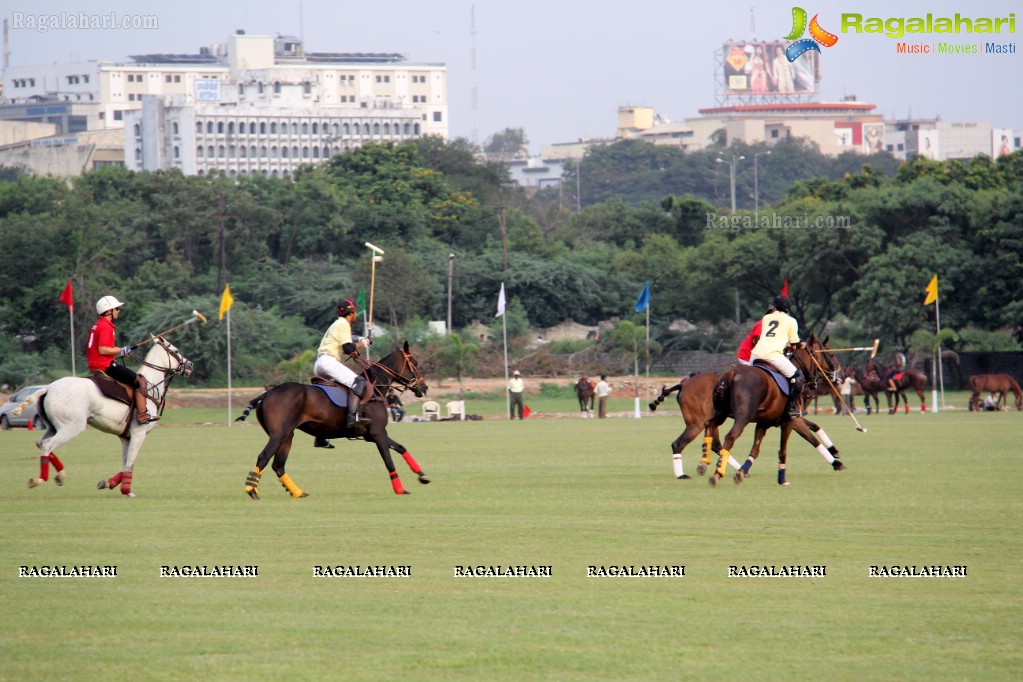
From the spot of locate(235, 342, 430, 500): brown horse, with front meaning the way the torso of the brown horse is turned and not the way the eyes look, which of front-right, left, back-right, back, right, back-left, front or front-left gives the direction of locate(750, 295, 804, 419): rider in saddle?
front

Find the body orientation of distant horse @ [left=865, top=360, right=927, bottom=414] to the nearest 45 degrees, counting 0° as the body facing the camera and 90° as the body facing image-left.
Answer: approximately 90°

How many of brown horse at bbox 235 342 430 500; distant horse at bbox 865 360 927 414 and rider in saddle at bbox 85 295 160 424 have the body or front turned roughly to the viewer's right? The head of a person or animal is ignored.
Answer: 2

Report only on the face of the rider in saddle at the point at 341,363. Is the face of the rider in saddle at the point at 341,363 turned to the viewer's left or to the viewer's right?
to the viewer's right

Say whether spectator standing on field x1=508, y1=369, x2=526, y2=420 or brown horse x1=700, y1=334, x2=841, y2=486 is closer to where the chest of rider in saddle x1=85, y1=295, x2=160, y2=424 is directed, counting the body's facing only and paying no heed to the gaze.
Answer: the brown horse

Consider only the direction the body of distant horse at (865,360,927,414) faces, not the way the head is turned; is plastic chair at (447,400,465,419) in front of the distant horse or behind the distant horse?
in front

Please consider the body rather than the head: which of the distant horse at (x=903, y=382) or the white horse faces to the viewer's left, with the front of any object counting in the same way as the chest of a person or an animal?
the distant horse

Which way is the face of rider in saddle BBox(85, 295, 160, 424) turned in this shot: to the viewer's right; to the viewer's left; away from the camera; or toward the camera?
to the viewer's right

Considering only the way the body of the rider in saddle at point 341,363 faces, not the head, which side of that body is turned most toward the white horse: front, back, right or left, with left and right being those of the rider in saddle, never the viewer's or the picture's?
back

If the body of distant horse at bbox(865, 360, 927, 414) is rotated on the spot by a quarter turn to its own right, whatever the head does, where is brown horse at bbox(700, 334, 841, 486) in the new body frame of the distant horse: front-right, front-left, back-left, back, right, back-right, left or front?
back

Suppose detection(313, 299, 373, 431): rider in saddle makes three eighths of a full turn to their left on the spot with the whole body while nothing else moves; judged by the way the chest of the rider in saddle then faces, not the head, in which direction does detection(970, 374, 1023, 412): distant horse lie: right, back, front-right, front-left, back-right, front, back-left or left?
right

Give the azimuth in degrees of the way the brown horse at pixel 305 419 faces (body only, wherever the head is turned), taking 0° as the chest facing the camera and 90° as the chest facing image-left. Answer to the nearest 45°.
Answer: approximately 270°

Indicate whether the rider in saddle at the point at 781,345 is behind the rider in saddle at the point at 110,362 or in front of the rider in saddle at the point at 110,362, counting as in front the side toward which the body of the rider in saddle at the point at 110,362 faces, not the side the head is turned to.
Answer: in front

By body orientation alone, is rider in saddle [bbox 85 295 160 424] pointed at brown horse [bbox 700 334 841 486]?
yes

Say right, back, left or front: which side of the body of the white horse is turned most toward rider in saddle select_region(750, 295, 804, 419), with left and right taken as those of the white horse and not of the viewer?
front

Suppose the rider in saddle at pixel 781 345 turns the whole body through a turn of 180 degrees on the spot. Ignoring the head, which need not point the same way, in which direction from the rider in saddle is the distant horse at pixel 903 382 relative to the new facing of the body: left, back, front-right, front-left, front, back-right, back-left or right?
back-right

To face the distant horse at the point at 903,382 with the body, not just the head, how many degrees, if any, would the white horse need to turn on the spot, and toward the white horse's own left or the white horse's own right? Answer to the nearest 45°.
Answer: approximately 45° to the white horse's own left

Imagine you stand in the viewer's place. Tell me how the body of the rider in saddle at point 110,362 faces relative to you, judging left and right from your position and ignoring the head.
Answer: facing to the right of the viewer

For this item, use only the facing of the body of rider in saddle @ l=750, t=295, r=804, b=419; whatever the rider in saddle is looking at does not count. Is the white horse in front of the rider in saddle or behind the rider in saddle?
behind
